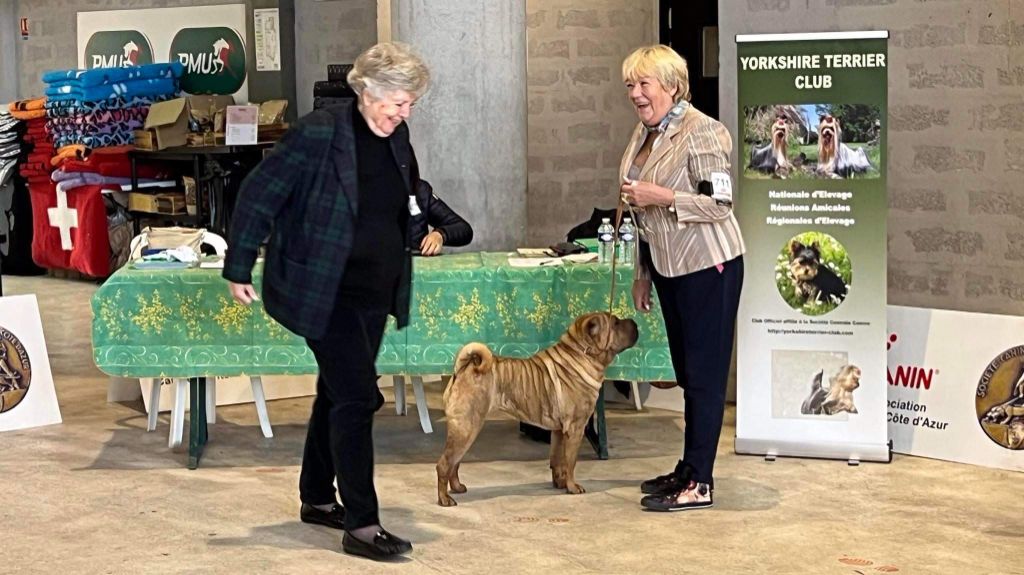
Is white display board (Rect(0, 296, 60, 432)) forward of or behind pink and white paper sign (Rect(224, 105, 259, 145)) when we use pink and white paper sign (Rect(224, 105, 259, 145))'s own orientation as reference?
forward

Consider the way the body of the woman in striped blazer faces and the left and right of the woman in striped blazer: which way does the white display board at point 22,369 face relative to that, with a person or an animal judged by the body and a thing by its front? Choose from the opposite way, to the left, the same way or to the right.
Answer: to the left

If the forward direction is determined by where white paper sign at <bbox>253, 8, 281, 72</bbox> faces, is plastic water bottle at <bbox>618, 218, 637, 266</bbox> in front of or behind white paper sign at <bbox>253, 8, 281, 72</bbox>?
in front

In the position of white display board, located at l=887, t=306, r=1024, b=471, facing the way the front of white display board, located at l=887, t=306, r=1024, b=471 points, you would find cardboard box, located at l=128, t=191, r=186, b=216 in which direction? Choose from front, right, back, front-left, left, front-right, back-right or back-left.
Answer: back-right

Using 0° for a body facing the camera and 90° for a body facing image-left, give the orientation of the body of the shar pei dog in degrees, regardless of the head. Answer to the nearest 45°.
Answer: approximately 270°

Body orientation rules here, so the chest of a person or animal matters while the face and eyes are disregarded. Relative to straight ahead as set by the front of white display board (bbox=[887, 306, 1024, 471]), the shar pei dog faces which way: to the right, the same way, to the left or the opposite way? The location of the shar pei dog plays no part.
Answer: to the left

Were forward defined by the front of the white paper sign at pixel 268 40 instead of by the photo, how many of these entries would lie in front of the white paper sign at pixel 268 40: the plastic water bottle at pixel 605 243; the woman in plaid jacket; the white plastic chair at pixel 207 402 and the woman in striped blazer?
4

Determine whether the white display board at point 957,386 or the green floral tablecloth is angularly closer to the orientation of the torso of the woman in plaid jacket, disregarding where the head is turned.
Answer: the white display board

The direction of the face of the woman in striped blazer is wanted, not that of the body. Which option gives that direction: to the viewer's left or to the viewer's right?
to the viewer's left

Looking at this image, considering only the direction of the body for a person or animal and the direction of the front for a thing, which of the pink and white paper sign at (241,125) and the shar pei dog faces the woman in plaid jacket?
the pink and white paper sign

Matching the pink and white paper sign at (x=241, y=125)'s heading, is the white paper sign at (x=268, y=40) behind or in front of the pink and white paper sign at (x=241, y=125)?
behind

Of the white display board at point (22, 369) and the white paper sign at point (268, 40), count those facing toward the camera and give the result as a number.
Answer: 2
